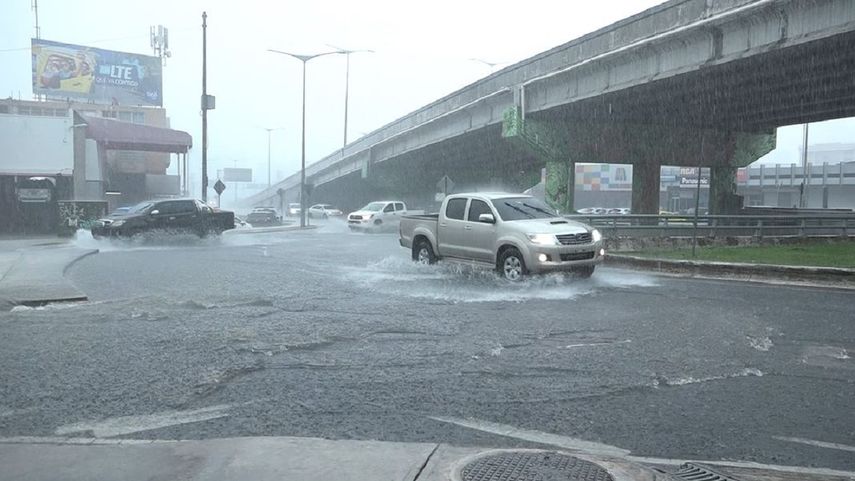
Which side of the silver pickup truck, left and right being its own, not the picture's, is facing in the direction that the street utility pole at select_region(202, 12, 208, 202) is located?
back

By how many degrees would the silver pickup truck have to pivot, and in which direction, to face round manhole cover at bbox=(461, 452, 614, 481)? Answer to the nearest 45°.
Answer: approximately 45° to its right

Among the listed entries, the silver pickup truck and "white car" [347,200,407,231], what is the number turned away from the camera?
0

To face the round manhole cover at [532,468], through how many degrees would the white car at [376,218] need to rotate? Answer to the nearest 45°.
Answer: approximately 45° to its left

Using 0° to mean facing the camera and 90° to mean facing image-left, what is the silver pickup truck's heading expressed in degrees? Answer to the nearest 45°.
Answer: approximately 315°

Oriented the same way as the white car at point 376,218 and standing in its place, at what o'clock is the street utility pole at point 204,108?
The street utility pole is roughly at 2 o'clock from the white car.

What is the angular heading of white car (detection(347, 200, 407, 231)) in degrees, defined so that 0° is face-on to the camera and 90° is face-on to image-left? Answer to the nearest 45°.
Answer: approximately 45°

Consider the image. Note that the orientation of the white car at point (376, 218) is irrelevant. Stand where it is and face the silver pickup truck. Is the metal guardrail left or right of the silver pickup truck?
left

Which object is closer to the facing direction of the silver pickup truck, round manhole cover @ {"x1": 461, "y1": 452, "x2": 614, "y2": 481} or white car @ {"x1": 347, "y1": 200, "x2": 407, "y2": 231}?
the round manhole cover

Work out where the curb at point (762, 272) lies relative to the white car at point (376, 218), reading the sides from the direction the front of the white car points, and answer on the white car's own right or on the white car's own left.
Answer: on the white car's own left

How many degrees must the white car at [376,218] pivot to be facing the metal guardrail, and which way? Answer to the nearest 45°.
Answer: approximately 90° to its left
